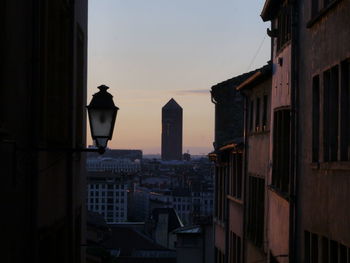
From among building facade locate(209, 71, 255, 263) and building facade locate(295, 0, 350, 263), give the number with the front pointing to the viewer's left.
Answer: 2

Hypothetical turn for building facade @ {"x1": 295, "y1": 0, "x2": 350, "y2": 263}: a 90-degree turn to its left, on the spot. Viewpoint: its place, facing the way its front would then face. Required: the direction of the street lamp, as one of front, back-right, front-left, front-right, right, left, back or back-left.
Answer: front-right

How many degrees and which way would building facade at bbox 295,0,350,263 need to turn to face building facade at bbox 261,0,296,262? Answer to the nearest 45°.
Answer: approximately 90° to its right

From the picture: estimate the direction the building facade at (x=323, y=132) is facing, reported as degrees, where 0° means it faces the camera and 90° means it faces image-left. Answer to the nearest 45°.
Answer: approximately 90°

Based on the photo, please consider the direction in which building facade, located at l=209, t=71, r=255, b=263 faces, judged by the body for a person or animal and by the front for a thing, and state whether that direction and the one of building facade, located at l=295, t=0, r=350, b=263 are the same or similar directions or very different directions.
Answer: same or similar directions

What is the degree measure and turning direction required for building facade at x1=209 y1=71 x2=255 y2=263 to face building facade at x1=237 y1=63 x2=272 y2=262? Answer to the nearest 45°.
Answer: approximately 90° to its left

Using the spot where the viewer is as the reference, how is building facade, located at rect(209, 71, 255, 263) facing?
facing to the left of the viewer

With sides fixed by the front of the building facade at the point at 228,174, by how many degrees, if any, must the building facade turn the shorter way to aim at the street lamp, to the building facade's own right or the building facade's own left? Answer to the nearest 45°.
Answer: approximately 90° to the building facade's own left

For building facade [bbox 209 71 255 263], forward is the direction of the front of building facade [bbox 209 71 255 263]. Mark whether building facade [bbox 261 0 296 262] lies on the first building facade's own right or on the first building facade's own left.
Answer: on the first building facade's own left

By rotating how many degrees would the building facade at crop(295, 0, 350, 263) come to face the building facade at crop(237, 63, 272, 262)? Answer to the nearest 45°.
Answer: approximately 90° to its right
